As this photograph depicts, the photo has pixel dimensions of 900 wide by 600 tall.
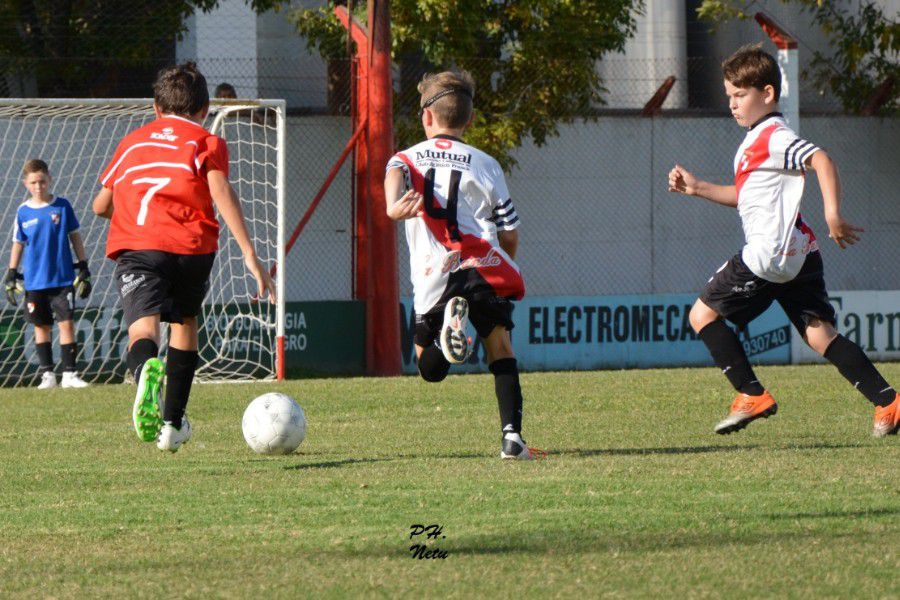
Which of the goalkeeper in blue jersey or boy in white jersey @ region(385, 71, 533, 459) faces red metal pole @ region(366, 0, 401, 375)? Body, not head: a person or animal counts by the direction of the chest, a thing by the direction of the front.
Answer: the boy in white jersey

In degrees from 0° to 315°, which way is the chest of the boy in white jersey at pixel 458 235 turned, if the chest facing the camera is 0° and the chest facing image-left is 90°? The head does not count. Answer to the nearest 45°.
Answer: approximately 180°

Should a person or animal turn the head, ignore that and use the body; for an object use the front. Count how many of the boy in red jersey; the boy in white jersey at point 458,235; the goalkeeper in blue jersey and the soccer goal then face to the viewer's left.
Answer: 0

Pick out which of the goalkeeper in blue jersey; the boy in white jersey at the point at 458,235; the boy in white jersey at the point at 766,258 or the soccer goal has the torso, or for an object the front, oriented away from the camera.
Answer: the boy in white jersey at the point at 458,235

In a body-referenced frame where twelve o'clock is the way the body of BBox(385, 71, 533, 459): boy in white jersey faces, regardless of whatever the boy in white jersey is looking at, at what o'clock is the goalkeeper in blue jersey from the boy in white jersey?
The goalkeeper in blue jersey is roughly at 11 o'clock from the boy in white jersey.

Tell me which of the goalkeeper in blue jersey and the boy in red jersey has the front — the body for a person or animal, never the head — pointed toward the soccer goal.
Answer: the boy in red jersey

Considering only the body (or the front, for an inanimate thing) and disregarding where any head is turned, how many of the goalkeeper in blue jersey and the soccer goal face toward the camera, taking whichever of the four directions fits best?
2

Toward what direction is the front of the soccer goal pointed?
toward the camera

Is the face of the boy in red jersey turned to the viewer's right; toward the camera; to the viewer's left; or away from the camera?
away from the camera

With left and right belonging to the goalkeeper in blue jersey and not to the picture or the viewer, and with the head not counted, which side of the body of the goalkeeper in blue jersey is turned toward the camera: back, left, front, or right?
front

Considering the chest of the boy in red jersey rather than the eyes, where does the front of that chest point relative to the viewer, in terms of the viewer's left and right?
facing away from the viewer

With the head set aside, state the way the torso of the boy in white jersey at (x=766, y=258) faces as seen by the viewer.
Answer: to the viewer's left

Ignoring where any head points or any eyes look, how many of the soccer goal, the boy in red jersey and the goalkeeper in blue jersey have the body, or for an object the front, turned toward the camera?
2

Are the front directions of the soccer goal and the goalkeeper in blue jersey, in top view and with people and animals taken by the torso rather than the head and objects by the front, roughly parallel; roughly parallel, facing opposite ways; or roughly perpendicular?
roughly parallel

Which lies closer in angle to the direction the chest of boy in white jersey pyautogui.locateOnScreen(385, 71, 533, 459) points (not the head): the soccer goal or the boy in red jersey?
the soccer goal

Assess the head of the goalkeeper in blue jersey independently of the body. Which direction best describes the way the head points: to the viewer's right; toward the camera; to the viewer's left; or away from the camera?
toward the camera

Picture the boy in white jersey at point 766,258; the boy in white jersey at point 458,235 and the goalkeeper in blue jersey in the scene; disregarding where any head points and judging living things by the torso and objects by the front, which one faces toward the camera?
the goalkeeper in blue jersey
